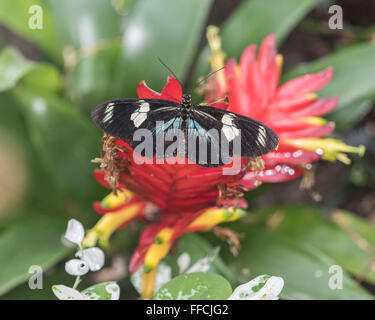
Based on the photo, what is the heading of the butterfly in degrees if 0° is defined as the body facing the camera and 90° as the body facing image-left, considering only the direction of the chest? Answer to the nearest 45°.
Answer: approximately 180°
